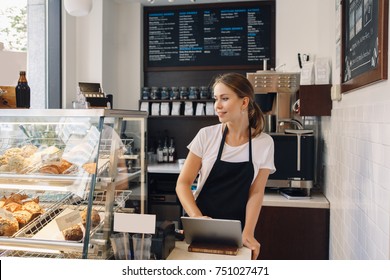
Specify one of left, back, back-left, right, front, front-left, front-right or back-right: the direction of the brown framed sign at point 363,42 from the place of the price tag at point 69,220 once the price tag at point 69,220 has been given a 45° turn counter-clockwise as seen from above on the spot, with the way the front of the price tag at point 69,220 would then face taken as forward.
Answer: front-left

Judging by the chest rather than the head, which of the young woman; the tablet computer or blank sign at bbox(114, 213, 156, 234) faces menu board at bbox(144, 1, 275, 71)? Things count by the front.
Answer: the tablet computer

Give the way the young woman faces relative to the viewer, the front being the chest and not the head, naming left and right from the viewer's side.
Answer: facing the viewer

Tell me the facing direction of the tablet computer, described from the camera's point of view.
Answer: facing away from the viewer

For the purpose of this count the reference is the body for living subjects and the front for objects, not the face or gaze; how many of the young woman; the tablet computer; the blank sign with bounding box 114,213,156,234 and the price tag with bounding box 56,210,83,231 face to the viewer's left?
0

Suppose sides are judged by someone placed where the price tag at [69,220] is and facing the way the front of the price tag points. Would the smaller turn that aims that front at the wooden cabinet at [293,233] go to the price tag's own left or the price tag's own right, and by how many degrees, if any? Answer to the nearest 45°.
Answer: approximately 135° to the price tag's own left

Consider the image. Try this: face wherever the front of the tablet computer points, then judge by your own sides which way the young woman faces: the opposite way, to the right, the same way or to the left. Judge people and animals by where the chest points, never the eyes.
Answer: the opposite way

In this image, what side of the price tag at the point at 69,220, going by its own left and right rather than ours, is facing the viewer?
front
